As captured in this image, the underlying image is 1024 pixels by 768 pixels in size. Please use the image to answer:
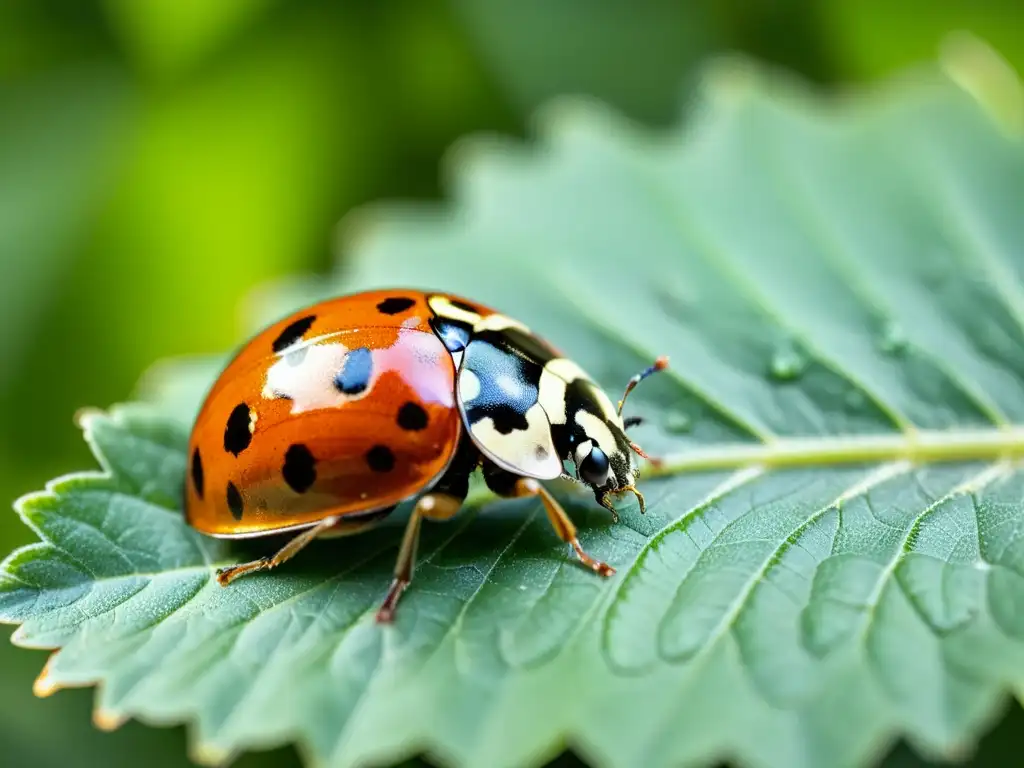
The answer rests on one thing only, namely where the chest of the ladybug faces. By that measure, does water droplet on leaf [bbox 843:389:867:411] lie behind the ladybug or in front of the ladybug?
in front

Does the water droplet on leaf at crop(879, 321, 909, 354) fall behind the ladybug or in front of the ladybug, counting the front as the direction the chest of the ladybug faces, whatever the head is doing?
in front

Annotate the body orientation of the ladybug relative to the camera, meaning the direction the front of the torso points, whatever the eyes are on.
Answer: to the viewer's right

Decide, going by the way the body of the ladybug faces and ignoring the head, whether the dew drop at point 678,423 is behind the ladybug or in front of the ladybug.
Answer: in front
